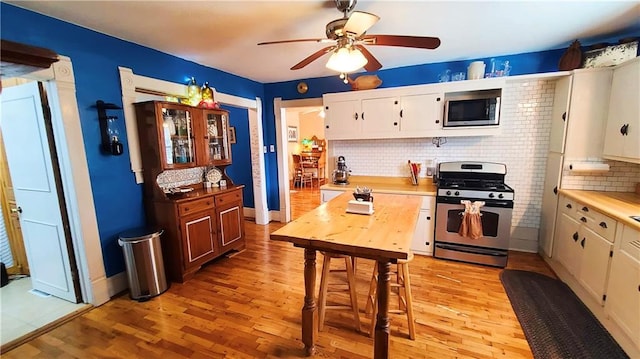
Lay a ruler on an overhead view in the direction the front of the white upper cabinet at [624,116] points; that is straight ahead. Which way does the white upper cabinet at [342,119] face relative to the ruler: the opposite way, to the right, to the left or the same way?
to the left

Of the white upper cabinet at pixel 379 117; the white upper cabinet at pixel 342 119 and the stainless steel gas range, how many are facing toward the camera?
3

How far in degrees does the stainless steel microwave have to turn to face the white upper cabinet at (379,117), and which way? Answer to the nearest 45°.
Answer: approximately 90° to its right

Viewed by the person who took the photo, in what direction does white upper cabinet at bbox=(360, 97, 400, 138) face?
facing the viewer

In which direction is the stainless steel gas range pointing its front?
toward the camera

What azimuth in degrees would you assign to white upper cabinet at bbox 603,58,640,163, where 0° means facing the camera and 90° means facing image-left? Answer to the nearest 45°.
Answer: approximately 45°

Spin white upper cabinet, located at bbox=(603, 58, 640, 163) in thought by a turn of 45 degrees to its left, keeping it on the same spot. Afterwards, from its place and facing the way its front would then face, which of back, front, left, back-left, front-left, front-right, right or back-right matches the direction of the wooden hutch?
front-right

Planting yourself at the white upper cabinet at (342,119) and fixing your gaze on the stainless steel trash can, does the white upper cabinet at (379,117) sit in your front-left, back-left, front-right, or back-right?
back-left

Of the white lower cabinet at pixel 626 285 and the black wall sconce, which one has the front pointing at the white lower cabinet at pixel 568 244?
the black wall sconce

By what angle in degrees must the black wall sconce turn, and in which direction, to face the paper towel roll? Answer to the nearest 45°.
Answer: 0° — it already faces it

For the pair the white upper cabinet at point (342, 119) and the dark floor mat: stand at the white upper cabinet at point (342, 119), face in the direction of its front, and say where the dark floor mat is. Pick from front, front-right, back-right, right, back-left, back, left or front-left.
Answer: front-left

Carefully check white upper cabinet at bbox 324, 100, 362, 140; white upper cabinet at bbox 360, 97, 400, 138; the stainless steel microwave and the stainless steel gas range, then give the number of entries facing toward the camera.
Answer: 4

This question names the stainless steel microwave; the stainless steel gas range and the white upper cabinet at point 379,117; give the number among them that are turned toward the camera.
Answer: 3

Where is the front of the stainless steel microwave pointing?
toward the camera

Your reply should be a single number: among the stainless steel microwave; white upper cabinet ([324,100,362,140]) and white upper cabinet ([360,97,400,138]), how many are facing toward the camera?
3

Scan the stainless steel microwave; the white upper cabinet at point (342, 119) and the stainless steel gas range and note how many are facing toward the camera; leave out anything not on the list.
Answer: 3
